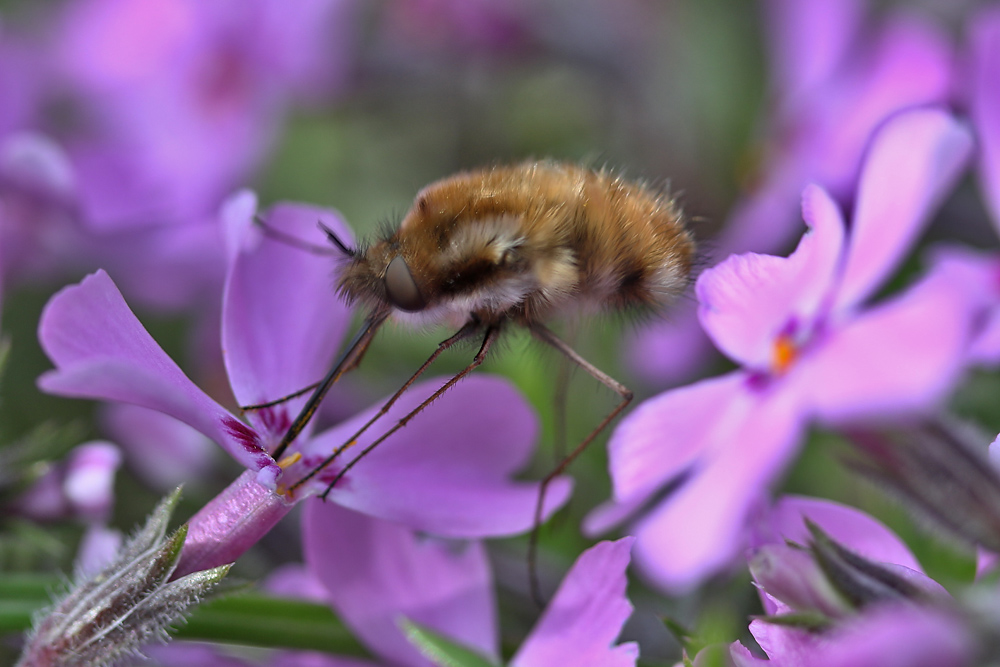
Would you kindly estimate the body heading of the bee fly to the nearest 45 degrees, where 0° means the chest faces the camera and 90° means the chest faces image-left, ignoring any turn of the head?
approximately 90°

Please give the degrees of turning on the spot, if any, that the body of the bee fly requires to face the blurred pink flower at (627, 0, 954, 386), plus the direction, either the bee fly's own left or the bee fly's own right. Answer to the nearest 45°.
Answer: approximately 135° to the bee fly's own right
